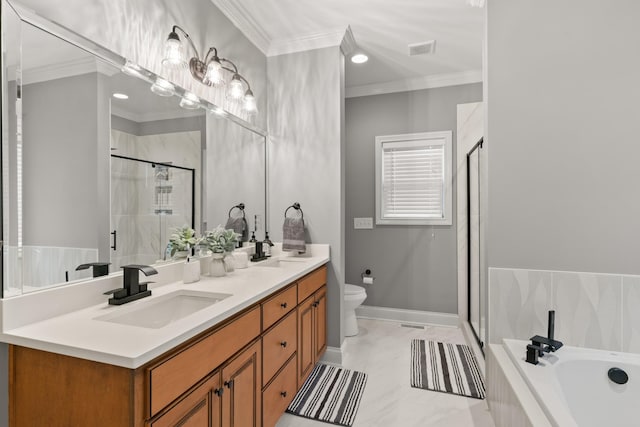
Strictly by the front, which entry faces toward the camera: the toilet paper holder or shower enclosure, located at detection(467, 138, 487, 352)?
the toilet paper holder

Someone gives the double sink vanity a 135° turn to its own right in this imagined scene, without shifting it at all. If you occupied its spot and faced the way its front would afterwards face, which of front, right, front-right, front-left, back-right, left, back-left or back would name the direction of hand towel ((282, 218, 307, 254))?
back-right

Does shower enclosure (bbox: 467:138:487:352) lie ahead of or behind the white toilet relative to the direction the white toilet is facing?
ahead

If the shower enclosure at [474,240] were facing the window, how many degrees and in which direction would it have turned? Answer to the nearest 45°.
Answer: approximately 45° to its right

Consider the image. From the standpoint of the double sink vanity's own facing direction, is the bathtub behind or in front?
in front

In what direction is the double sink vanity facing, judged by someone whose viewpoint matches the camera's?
facing the viewer and to the right of the viewer

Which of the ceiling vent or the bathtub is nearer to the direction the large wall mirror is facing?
the bathtub

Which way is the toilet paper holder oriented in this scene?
toward the camera

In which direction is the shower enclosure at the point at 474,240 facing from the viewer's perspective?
to the viewer's left

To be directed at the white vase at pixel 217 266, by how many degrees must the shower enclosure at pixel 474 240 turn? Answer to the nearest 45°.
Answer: approximately 45° to its left
